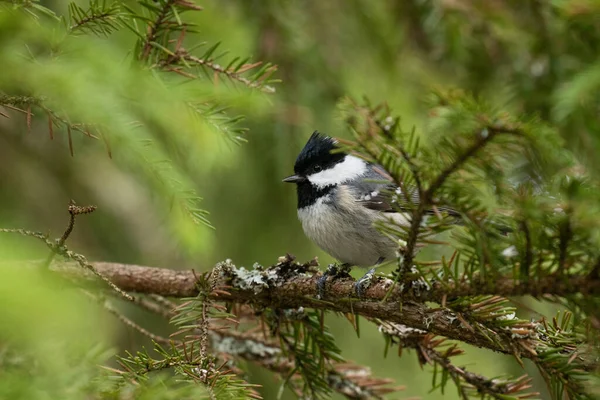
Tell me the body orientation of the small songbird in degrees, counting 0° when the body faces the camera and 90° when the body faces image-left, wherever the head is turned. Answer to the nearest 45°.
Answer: approximately 45°
